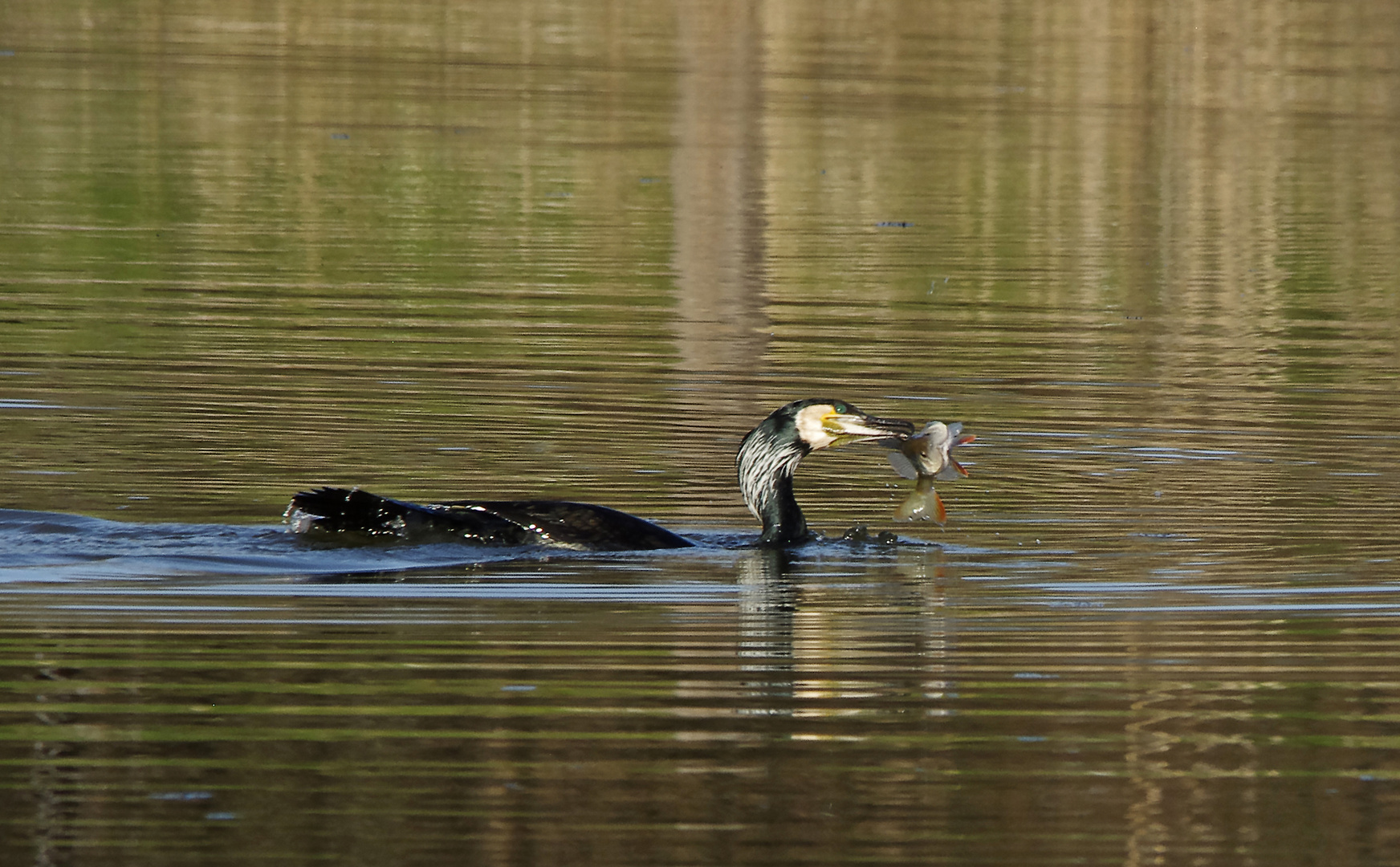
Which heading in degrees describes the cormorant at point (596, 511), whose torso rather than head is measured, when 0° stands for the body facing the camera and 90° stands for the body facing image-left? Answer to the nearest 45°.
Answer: approximately 270°
